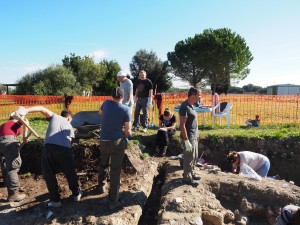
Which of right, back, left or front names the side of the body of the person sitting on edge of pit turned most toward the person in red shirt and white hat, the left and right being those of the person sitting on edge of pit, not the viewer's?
front

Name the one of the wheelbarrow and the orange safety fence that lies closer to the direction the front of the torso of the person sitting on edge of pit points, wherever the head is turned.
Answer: the wheelbarrow

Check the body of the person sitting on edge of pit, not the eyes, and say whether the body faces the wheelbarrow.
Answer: no

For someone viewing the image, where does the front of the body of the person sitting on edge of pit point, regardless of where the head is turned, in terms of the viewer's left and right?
facing the viewer and to the left of the viewer
